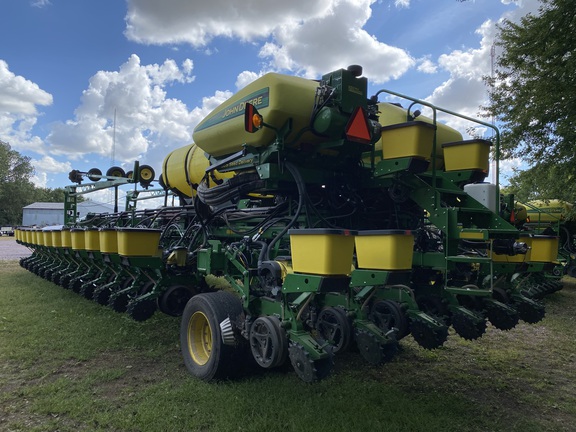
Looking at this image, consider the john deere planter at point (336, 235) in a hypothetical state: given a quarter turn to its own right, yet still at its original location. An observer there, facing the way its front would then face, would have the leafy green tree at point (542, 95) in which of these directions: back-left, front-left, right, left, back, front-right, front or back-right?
front
